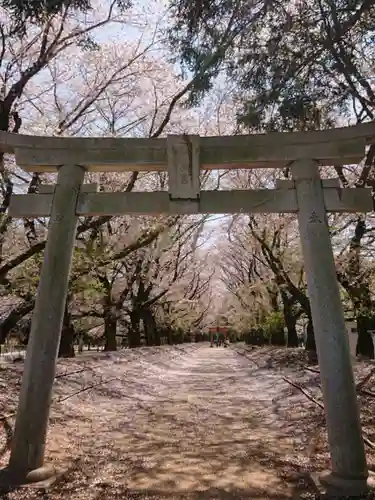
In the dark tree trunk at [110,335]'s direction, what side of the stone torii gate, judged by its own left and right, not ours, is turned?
back

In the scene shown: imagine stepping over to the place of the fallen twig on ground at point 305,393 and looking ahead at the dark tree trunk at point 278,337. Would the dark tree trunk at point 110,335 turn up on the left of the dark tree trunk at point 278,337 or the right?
left

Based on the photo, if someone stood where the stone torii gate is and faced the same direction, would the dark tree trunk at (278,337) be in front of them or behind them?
behind

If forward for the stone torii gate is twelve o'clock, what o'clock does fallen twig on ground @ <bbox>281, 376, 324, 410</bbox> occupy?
The fallen twig on ground is roughly at 7 o'clock from the stone torii gate.

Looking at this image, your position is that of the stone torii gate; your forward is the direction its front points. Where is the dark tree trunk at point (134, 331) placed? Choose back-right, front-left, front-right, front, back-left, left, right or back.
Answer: back

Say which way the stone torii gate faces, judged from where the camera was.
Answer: facing the viewer

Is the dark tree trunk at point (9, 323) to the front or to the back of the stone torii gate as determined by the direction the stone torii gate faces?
to the back

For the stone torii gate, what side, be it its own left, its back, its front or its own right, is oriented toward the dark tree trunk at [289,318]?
back
